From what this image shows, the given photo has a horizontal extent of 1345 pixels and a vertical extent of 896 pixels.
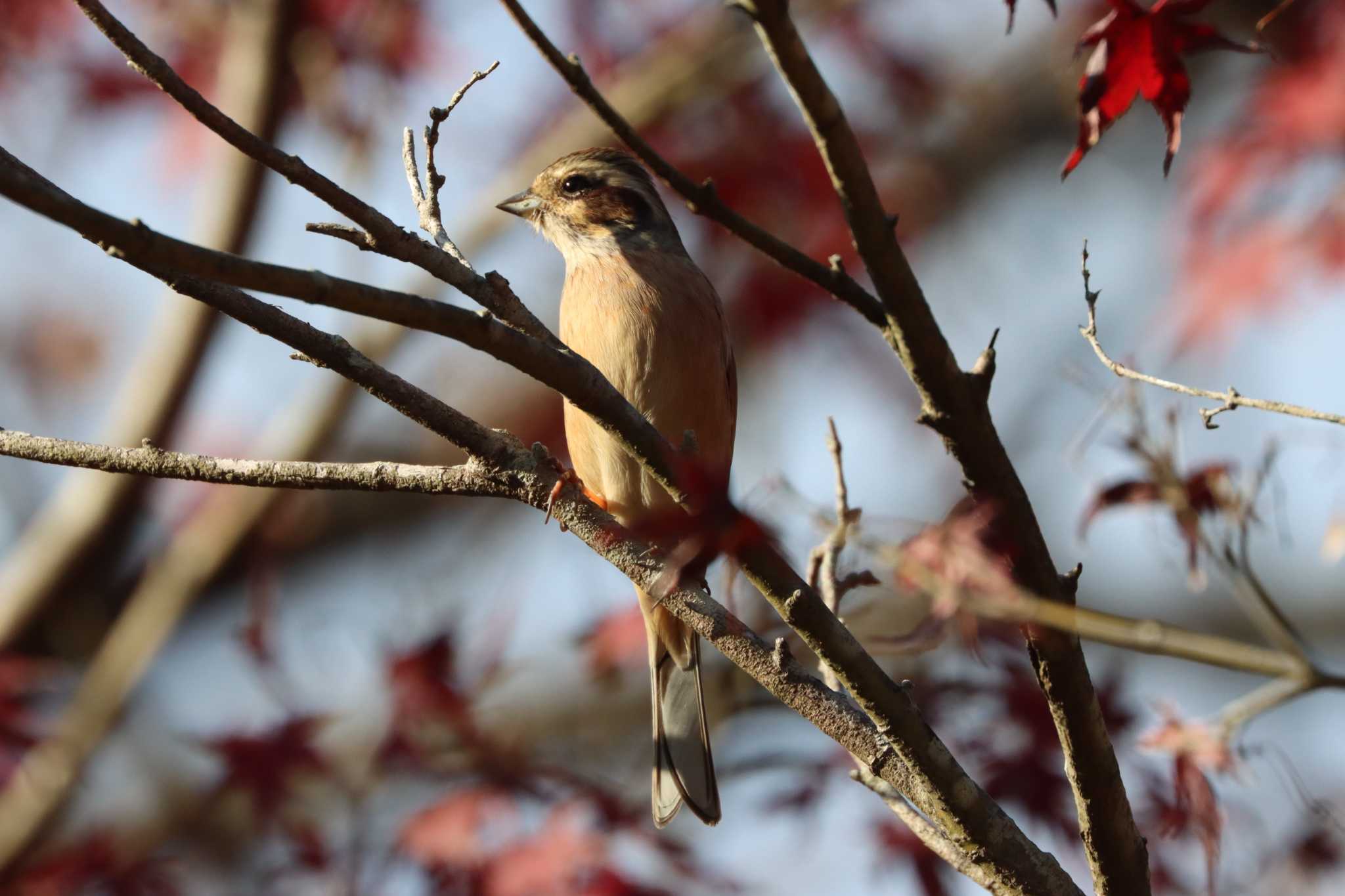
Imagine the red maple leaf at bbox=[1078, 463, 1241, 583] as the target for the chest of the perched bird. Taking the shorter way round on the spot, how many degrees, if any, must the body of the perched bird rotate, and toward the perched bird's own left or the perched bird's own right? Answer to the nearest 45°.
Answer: approximately 90° to the perched bird's own left

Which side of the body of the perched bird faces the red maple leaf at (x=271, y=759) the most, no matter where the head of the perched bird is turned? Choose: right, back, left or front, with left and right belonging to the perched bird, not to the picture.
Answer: right

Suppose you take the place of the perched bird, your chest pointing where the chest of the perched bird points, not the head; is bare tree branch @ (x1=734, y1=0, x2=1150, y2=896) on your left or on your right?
on your left

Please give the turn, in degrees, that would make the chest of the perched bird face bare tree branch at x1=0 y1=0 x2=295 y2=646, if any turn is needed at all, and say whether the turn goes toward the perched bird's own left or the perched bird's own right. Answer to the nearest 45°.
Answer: approximately 90° to the perched bird's own right

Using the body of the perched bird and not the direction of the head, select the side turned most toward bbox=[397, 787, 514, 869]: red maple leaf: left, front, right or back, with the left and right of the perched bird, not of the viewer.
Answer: right

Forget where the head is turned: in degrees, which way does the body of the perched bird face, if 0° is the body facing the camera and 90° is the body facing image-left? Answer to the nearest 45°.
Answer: approximately 45°
